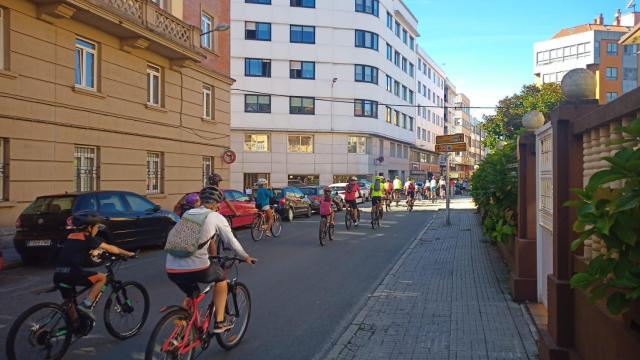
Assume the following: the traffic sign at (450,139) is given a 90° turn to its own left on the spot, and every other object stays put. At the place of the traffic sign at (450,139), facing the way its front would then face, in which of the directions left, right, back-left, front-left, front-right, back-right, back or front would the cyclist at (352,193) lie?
back-right

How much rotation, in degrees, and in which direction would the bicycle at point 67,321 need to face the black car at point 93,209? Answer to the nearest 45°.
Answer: approximately 45° to its left

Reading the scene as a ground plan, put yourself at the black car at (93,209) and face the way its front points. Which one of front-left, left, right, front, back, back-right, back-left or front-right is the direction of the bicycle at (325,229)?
front-right

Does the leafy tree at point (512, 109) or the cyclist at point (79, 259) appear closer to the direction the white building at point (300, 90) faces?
the cyclist

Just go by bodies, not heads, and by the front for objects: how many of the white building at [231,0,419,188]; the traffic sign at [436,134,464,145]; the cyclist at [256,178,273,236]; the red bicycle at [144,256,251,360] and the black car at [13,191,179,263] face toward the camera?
2

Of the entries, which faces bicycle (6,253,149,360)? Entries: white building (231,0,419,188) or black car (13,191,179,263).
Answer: the white building

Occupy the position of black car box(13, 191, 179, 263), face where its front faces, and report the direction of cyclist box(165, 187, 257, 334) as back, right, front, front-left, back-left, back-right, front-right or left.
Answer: back-right

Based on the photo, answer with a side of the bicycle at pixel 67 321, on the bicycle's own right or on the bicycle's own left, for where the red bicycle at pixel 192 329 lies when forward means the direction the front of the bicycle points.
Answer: on the bicycle's own right

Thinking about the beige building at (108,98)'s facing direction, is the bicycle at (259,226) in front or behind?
in front

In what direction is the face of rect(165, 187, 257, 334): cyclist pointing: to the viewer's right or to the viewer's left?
to the viewer's right

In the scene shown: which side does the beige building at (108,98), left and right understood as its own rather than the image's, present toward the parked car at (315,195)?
left

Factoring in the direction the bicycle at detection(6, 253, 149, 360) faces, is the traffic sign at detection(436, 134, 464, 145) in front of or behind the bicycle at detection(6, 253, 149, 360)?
in front

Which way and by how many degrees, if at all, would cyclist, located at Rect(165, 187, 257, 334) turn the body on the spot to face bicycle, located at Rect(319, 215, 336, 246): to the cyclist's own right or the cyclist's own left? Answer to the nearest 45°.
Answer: approximately 45° to the cyclist's own left

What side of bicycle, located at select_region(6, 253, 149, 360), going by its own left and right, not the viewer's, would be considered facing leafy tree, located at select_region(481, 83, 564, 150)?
front

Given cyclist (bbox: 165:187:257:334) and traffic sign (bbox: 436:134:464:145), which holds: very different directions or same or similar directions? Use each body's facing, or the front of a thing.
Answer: very different directions

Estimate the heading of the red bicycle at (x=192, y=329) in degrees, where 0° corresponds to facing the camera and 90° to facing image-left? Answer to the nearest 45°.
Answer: approximately 225°
